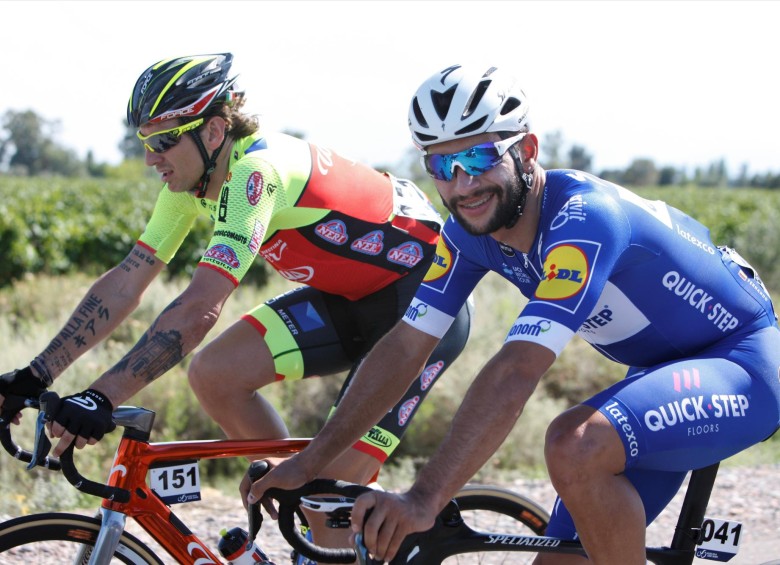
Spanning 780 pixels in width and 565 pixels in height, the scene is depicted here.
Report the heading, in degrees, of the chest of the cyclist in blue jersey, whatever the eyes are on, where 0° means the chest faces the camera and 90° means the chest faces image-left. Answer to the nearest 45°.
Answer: approximately 45°

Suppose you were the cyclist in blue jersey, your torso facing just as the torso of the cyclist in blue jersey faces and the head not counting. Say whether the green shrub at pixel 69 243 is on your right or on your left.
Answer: on your right

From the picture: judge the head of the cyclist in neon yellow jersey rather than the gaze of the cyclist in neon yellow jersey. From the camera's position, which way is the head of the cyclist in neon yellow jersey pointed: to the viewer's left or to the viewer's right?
to the viewer's left

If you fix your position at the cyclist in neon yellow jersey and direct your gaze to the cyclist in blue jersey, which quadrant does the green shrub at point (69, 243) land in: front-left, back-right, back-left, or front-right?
back-left

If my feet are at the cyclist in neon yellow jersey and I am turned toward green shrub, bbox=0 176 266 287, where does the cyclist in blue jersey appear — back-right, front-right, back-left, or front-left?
back-right
